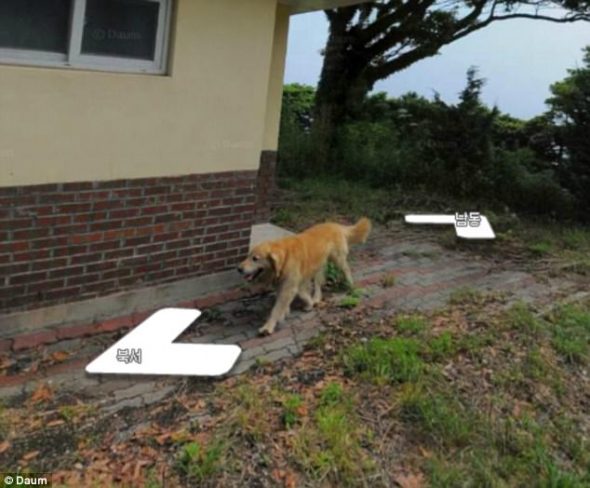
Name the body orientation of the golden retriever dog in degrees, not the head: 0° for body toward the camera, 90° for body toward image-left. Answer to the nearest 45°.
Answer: approximately 45°

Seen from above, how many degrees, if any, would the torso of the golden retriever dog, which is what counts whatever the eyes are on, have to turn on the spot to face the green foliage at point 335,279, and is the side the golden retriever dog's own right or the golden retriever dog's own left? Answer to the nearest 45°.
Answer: approximately 135° to the golden retriever dog's own right

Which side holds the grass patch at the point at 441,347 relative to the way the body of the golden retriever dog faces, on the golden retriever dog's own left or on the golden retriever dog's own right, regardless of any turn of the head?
on the golden retriever dog's own left

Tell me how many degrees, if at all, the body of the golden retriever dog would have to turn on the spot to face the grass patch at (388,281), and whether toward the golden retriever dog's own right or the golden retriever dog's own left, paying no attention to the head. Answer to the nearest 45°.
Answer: approximately 180°

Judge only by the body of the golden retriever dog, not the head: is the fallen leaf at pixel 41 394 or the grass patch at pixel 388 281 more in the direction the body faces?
the fallen leaf

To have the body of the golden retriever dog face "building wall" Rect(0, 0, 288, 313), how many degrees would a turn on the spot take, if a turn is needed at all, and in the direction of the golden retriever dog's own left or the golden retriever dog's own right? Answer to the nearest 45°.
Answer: approximately 45° to the golden retriever dog's own right

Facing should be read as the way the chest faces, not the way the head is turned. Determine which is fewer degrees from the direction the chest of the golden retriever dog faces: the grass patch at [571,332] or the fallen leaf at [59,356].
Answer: the fallen leaf

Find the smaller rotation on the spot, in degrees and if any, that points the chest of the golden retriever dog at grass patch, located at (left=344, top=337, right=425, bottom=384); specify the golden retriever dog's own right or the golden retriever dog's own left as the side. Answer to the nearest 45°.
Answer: approximately 90° to the golden retriever dog's own left

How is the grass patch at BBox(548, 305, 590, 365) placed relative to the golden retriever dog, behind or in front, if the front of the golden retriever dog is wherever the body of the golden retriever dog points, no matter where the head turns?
behind

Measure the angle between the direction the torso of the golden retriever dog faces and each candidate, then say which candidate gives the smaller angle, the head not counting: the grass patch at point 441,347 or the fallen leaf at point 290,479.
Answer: the fallen leaf

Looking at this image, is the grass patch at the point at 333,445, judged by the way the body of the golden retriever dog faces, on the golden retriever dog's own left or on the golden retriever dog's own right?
on the golden retriever dog's own left

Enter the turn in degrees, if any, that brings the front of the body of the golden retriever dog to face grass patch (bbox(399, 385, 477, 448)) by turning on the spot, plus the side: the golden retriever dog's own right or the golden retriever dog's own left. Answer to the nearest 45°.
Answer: approximately 90° to the golden retriever dog's own left

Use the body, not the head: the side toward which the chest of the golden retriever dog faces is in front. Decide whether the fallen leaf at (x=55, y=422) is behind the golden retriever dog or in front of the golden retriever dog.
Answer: in front

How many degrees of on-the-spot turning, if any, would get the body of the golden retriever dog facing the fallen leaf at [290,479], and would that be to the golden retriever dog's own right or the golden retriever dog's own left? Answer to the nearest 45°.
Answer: approximately 45° to the golden retriever dog's own left

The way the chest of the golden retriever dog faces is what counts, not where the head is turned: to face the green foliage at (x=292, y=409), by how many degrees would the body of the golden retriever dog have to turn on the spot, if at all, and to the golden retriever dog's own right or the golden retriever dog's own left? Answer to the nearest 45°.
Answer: approximately 45° to the golden retriever dog's own left

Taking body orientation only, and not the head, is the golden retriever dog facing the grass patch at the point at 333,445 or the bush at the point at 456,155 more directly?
the grass patch

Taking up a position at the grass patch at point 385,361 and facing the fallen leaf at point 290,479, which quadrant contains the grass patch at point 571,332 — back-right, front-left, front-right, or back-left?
back-left
